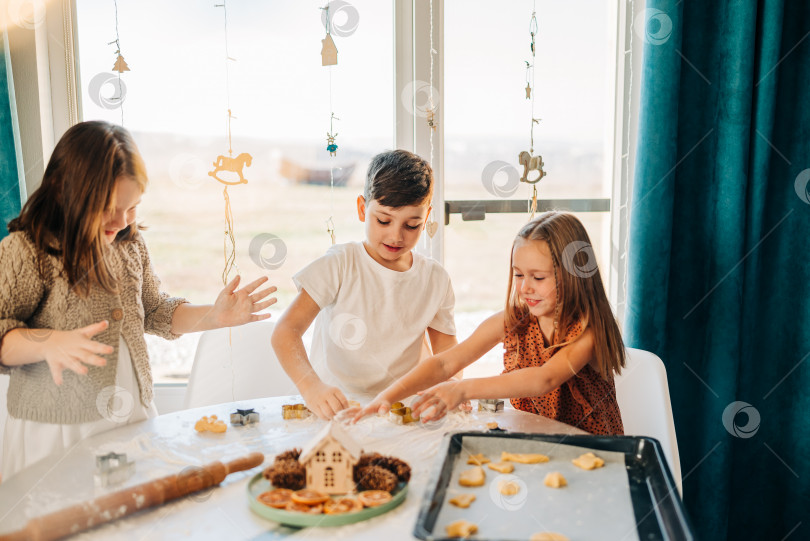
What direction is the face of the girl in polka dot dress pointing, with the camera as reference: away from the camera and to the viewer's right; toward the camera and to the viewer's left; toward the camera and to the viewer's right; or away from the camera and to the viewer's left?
toward the camera and to the viewer's left

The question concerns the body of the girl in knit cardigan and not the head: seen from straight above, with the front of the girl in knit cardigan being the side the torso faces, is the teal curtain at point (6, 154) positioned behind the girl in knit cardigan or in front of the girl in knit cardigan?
behind

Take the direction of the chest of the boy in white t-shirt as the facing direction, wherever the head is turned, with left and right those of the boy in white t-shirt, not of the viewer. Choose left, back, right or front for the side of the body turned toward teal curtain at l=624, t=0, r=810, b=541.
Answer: left

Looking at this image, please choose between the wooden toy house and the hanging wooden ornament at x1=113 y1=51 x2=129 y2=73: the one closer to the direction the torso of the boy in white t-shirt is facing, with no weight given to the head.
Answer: the wooden toy house

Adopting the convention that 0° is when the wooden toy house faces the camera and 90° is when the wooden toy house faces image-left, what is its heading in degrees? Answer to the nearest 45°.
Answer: approximately 0°

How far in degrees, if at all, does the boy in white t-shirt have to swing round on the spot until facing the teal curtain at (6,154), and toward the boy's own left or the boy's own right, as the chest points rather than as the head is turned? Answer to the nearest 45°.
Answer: approximately 90° to the boy's own right

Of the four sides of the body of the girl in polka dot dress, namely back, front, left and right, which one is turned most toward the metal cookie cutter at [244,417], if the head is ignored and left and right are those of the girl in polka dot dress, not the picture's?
front

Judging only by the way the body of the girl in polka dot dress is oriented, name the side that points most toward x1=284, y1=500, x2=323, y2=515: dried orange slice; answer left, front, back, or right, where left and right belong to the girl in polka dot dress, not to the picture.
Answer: front

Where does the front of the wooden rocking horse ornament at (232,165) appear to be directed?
to the viewer's right

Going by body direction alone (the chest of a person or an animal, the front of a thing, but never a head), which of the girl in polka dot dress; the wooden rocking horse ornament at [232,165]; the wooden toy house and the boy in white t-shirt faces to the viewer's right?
the wooden rocking horse ornament

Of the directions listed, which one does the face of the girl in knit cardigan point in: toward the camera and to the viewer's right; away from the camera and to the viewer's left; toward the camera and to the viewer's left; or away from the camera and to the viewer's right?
toward the camera and to the viewer's right

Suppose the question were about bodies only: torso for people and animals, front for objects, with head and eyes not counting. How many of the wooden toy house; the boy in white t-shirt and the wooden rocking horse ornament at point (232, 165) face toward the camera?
2

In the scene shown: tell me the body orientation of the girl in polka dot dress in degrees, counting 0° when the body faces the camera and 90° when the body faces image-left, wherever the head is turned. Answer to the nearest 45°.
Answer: approximately 45°

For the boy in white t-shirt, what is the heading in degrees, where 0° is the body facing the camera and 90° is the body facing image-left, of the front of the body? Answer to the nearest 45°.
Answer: approximately 0°

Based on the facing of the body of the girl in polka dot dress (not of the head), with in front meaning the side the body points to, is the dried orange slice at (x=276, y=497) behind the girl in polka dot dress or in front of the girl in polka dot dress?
in front

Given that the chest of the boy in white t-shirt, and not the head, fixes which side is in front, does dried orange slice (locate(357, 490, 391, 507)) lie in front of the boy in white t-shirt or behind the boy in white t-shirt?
in front

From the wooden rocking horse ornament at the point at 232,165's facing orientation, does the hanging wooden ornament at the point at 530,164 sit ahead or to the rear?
ahead

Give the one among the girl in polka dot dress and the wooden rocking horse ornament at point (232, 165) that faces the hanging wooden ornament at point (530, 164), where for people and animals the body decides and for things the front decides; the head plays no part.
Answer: the wooden rocking horse ornament
